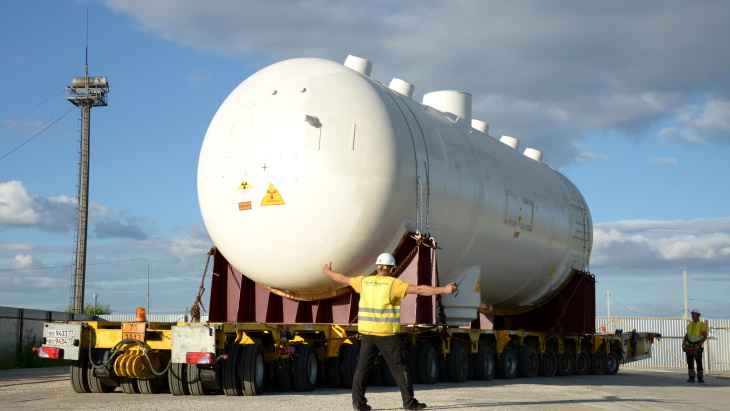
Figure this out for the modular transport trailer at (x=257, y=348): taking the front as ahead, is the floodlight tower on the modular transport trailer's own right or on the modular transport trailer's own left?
on the modular transport trailer's own left

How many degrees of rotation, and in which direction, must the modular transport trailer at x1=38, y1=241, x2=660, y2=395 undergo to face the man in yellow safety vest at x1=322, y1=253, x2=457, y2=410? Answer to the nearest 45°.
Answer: approximately 90° to its right

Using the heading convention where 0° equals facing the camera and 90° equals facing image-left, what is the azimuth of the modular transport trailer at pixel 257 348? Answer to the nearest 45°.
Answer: approximately 225°

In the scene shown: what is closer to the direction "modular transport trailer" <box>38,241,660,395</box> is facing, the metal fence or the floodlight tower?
the metal fence

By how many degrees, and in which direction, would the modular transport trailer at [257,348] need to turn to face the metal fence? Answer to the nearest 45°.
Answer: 0° — it already faces it

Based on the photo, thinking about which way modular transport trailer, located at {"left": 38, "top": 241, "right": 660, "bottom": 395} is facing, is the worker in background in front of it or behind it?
in front

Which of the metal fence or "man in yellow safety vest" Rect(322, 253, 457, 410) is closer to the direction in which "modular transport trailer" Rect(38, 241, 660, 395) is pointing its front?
the metal fence
